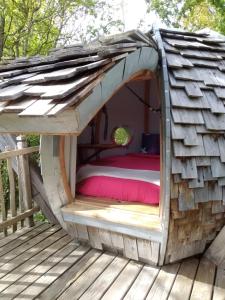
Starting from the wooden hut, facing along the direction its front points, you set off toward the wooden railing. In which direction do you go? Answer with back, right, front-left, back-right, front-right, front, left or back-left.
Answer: right

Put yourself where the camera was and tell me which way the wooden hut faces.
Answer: facing the viewer and to the left of the viewer
